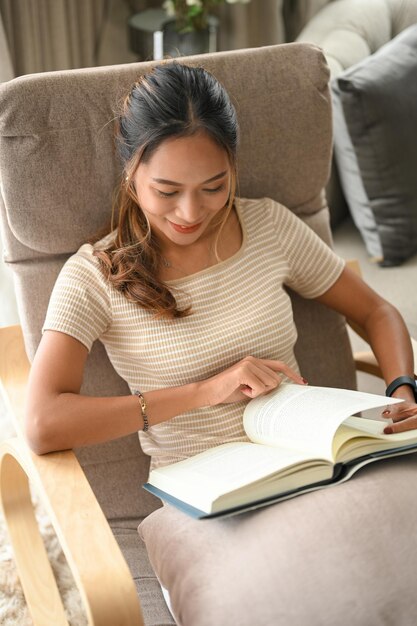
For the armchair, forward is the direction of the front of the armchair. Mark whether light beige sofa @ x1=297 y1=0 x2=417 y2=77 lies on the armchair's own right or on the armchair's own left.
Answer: on the armchair's own left

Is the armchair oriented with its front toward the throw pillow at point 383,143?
no

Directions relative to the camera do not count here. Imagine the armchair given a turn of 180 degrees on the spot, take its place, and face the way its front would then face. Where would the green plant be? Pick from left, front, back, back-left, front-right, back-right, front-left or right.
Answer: front-right

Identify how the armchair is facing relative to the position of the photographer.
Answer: facing the viewer and to the right of the viewer

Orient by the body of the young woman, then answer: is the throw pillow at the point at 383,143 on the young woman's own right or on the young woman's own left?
on the young woman's own left

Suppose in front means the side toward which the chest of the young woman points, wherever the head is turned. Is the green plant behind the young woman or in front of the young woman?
behind

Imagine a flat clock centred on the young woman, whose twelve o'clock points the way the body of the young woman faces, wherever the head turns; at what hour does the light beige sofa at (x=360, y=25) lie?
The light beige sofa is roughly at 8 o'clock from the young woman.

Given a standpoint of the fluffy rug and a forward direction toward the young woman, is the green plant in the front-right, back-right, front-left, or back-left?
front-left
